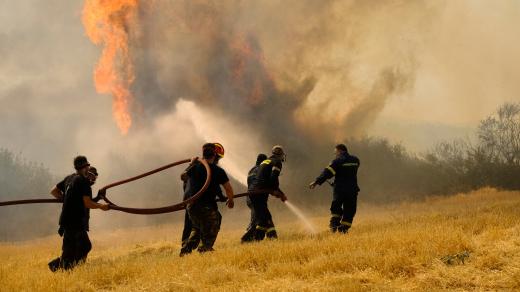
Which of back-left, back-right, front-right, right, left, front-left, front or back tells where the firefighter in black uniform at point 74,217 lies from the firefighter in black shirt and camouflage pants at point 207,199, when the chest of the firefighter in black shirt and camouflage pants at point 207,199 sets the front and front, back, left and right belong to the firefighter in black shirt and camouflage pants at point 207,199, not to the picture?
back-left

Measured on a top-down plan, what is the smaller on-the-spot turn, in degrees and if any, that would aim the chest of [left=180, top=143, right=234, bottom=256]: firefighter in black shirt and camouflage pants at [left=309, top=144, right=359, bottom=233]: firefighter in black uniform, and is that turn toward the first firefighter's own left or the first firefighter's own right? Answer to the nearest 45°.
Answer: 0° — they already face them

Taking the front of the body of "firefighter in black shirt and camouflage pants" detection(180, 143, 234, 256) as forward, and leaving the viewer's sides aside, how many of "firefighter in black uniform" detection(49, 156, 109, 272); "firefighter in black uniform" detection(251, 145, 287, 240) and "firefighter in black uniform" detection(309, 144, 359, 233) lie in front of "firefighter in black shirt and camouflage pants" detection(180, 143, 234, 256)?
2

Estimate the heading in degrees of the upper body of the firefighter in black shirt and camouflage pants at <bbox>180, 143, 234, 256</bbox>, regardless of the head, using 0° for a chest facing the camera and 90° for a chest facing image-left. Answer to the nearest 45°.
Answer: approximately 225°

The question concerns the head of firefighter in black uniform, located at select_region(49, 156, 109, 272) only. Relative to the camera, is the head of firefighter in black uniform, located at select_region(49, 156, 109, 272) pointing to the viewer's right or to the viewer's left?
to the viewer's right

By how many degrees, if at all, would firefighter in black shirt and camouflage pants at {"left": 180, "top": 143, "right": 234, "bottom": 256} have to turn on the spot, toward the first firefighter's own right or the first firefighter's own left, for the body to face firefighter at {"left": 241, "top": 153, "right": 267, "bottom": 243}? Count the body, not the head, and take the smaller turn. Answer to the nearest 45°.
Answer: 0° — they already face them
